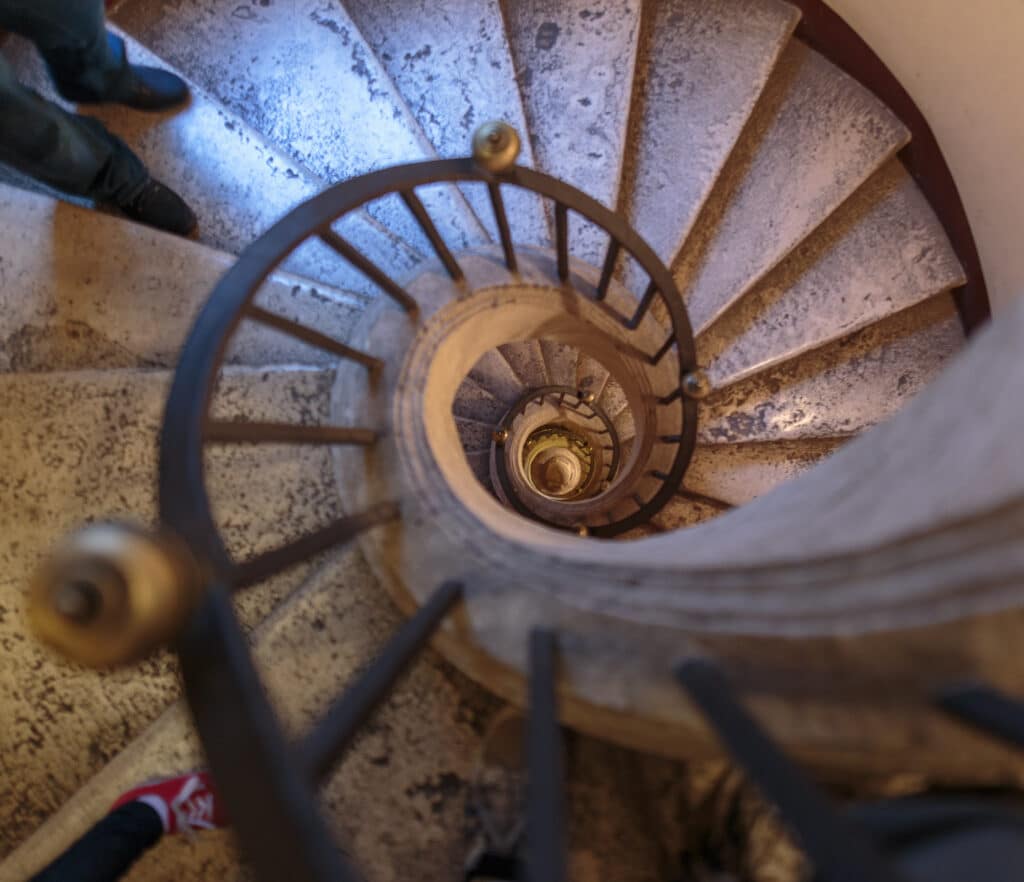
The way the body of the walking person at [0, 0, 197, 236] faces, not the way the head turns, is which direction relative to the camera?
to the viewer's right

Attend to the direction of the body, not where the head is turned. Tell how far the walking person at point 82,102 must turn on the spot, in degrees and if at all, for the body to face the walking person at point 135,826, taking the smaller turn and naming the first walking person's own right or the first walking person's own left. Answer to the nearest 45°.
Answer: approximately 45° to the first walking person's own right
